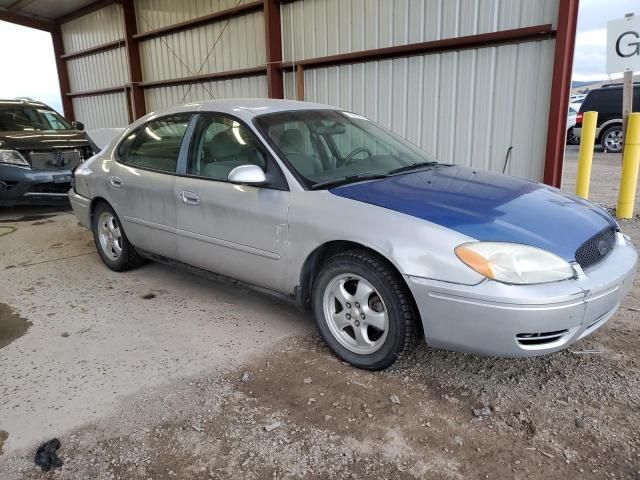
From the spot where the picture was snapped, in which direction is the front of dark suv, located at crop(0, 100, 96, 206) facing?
facing the viewer and to the right of the viewer

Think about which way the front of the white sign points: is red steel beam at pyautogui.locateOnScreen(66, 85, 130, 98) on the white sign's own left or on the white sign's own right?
on the white sign's own right

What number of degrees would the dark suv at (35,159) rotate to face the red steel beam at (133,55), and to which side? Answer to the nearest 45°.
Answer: approximately 90° to its left

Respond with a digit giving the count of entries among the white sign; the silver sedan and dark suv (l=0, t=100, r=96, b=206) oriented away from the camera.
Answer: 0

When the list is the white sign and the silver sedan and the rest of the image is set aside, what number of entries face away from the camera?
0

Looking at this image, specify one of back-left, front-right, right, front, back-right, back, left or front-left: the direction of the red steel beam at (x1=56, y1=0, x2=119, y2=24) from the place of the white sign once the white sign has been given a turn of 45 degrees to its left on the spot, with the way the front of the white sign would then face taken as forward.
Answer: back-right

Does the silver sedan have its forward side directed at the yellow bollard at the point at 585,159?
no

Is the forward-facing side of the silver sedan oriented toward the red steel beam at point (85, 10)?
no

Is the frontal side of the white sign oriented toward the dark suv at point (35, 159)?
no

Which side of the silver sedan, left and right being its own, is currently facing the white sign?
left

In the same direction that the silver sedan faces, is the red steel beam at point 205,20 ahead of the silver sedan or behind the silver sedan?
behind

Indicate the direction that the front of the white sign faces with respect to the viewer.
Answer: facing the viewer
